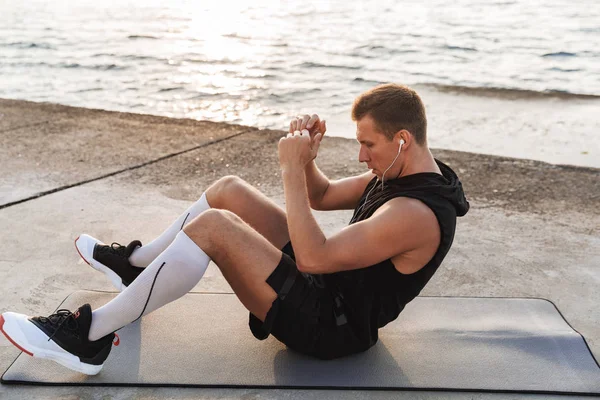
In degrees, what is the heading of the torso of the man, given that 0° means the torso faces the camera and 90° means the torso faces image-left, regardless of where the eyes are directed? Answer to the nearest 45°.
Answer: approximately 90°

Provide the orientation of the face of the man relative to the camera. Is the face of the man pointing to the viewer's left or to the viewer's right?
to the viewer's left
